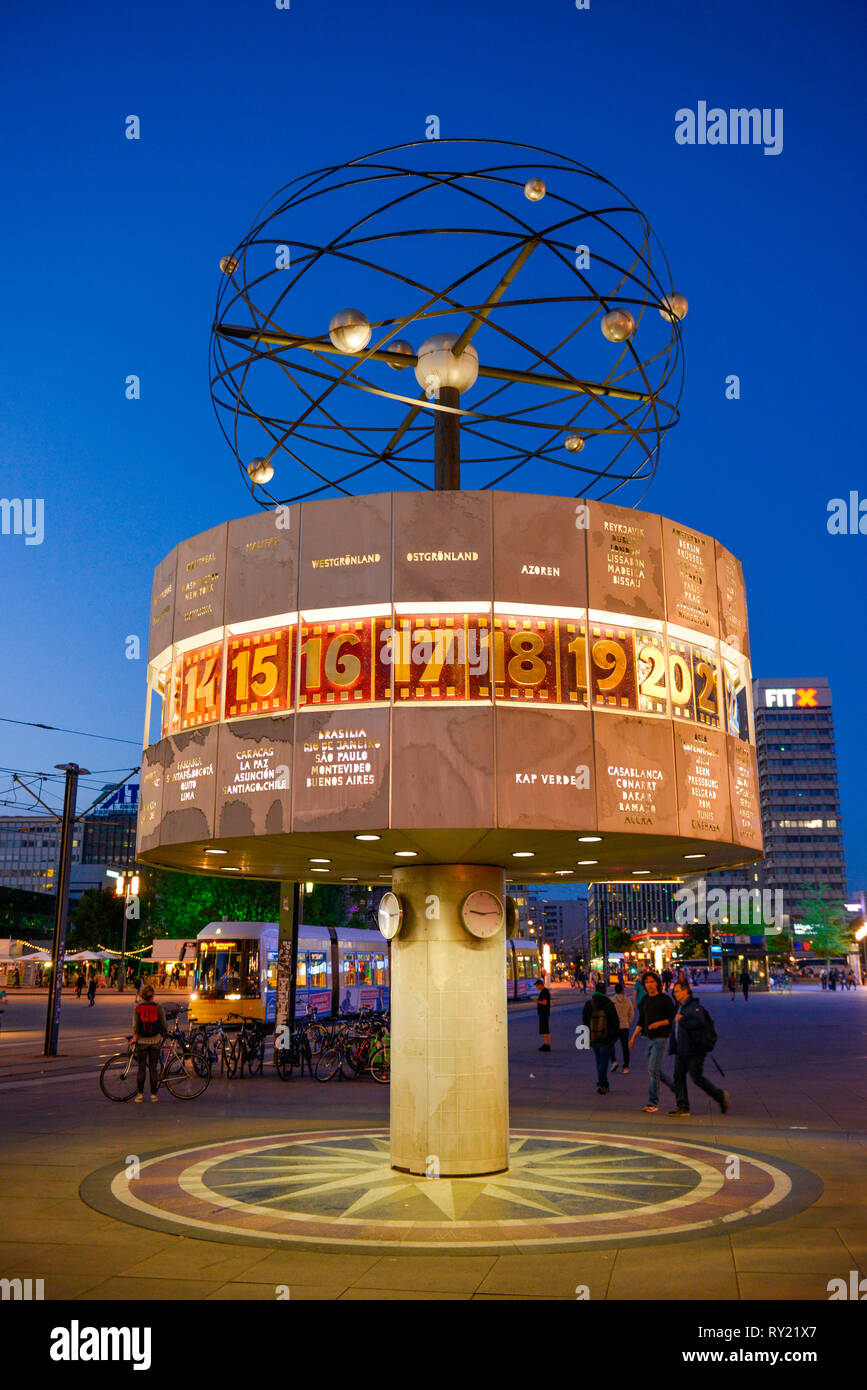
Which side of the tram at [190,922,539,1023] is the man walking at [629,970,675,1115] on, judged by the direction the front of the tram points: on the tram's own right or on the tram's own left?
on the tram's own left

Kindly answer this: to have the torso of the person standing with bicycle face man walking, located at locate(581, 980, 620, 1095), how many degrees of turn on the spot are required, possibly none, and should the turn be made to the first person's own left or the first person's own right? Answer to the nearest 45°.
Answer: approximately 90° to the first person's own right

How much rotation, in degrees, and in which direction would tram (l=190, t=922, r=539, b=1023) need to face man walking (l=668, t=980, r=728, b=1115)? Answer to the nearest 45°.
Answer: approximately 45° to its left

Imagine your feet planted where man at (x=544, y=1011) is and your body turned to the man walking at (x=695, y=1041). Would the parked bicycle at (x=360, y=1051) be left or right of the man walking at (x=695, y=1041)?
right

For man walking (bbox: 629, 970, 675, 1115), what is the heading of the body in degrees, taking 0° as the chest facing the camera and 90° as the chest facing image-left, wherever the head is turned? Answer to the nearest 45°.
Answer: approximately 45°

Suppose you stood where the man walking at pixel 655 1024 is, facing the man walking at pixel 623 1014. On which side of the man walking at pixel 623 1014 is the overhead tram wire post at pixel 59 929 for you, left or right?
left

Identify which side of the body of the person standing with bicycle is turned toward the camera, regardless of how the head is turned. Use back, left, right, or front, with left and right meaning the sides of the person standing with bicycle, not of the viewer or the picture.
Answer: back

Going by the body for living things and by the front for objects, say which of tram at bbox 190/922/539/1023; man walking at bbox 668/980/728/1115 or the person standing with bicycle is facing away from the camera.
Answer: the person standing with bicycle

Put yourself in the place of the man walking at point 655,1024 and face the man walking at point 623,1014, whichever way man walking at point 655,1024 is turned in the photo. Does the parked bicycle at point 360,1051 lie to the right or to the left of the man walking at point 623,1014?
left

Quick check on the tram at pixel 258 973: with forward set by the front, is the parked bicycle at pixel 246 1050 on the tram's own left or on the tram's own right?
on the tram's own left

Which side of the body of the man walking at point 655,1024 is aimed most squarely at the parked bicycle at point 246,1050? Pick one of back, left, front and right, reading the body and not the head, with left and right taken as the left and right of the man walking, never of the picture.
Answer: right

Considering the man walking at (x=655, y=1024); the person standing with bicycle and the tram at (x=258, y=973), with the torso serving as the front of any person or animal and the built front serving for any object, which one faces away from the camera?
the person standing with bicycle
